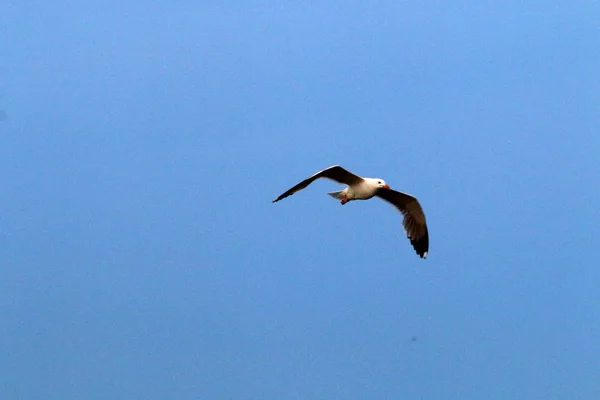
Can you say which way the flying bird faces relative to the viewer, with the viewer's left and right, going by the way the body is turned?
facing the viewer and to the right of the viewer
